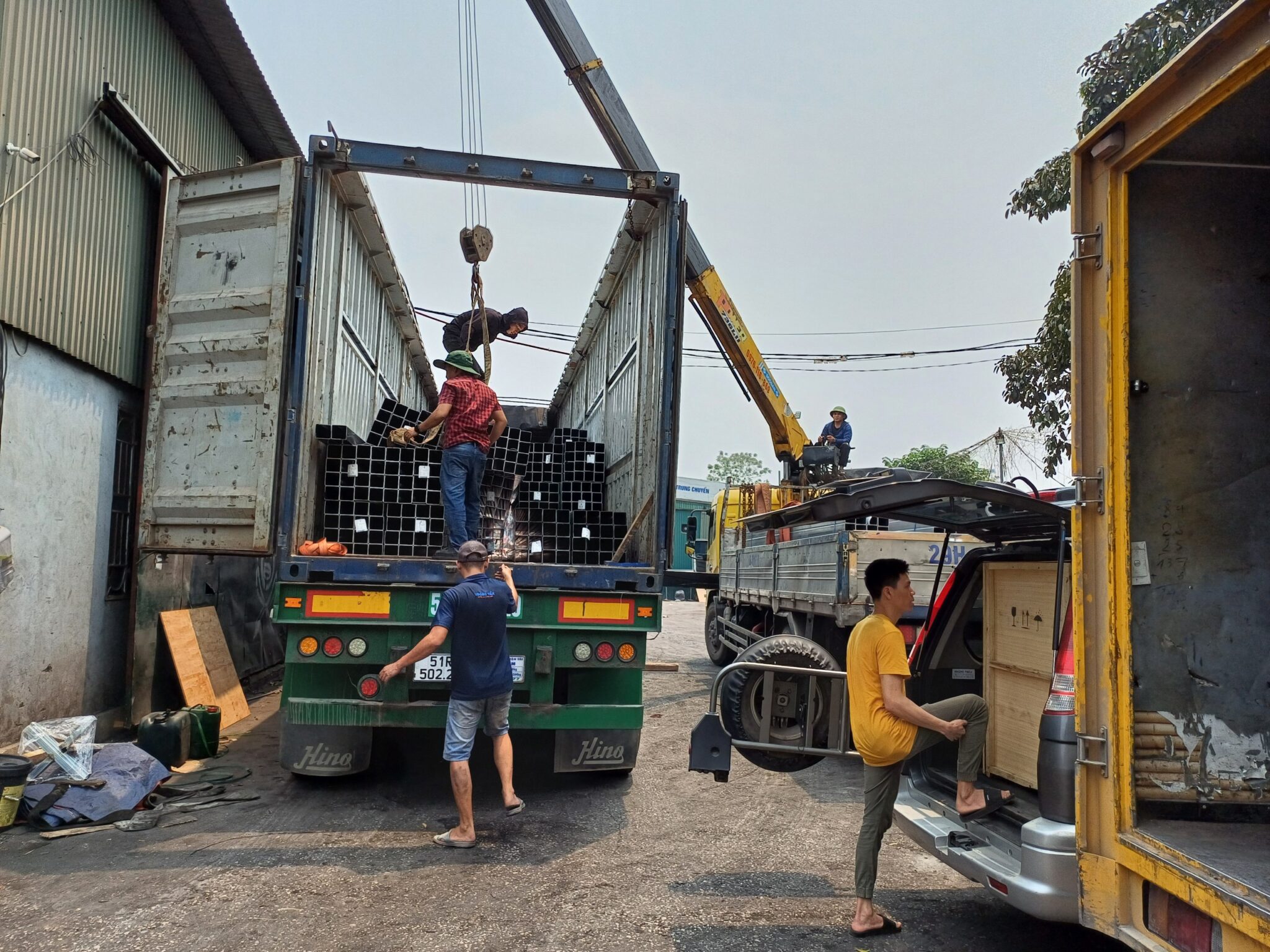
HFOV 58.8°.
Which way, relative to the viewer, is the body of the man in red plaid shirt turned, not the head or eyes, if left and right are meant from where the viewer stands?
facing away from the viewer and to the left of the viewer

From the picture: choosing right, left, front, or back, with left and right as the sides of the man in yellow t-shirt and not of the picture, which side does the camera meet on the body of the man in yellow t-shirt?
right

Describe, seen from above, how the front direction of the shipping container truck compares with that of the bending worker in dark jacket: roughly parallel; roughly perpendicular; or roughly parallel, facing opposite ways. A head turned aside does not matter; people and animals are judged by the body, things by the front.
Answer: roughly perpendicular

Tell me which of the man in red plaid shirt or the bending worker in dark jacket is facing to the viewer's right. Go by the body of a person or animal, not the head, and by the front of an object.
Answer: the bending worker in dark jacket

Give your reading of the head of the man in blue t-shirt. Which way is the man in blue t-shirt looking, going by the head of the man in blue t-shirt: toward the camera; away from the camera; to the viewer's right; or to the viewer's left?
away from the camera

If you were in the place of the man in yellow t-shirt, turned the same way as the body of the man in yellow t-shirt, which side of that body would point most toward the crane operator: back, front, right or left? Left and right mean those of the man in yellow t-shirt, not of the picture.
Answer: left

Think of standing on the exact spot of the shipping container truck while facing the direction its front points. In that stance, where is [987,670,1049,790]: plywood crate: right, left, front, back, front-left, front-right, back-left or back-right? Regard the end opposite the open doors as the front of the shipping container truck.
back-right

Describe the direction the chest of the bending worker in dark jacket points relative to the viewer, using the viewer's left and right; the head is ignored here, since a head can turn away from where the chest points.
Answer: facing to the right of the viewer

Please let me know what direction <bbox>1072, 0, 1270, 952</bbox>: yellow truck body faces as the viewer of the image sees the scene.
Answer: facing away from the viewer and to the right of the viewer
